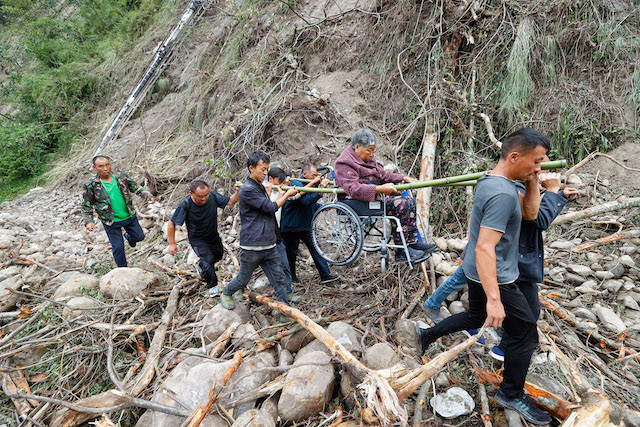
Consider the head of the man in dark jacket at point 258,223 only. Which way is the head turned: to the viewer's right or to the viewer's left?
to the viewer's right

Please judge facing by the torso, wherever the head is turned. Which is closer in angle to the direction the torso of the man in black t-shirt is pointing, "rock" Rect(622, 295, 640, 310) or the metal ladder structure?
the rock

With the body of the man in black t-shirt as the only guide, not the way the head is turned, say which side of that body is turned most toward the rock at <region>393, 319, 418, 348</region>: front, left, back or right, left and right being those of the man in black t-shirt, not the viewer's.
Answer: front

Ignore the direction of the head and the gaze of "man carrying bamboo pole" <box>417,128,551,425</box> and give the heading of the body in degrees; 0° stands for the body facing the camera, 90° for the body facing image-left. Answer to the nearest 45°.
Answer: approximately 270°

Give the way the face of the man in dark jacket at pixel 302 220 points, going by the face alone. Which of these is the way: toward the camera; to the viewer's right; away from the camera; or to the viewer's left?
to the viewer's right
